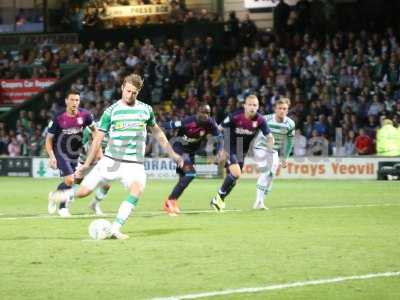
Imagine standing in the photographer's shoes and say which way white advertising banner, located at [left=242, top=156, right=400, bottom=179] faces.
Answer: facing the viewer

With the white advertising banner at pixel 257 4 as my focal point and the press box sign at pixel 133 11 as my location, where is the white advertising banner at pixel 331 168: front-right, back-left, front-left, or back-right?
front-right

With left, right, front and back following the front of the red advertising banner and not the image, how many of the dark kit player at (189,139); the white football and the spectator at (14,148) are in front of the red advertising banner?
3

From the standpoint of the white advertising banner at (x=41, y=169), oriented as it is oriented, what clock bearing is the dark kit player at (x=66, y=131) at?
The dark kit player is roughly at 12 o'clock from the white advertising banner.

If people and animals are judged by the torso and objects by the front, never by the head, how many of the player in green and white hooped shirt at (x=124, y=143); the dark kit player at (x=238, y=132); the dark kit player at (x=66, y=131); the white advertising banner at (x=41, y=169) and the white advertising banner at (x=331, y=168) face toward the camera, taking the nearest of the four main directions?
5

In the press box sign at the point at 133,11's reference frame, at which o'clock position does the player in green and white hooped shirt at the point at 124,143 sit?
The player in green and white hooped shirt is roughly at 12 o'clock from the press box sign.

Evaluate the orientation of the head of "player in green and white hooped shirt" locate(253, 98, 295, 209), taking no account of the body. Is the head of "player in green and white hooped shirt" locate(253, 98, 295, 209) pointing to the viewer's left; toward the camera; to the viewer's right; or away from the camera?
toward the camera

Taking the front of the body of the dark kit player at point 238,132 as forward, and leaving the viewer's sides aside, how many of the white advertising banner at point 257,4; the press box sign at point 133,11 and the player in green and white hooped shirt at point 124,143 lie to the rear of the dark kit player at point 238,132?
2

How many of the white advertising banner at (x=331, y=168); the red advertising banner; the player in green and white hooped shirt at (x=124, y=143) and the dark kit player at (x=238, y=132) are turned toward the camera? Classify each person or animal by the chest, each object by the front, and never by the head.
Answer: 4

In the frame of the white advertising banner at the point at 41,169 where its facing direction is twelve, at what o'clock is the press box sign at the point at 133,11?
the press box sign at the point at 133,11 is roughly at 7 o'clock from the white advertising banner at the point at 41,169.

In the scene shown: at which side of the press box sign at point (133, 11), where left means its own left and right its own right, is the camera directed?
front

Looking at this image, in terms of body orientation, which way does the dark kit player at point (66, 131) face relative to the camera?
toward the camera

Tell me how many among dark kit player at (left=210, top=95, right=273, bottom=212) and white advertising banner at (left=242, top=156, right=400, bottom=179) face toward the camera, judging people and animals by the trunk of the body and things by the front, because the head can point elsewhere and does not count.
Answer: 2
